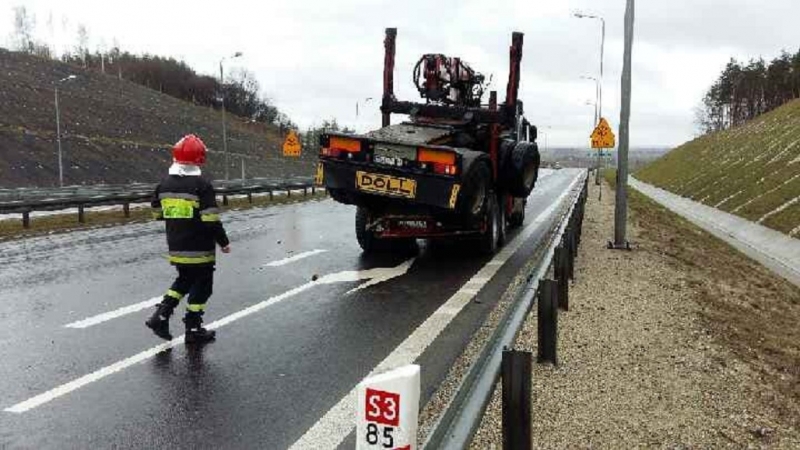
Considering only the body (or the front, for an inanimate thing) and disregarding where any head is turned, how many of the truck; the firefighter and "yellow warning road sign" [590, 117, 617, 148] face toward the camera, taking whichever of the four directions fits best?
1

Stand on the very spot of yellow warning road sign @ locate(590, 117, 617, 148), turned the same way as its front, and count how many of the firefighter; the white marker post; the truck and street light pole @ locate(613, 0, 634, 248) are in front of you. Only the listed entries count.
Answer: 4

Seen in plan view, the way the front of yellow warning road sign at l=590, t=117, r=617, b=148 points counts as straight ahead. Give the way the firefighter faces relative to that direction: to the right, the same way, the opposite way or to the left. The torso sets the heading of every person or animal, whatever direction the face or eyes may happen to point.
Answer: the opposite way

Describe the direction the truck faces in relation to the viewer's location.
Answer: facing away from the viewer and to the right of the viewer

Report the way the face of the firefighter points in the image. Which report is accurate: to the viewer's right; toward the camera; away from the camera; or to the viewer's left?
away from the camera

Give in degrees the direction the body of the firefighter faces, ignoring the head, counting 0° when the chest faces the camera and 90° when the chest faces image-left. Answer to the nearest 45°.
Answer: approximately 225°

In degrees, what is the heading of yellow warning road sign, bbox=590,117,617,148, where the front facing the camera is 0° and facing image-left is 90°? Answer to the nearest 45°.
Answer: approximately 0°

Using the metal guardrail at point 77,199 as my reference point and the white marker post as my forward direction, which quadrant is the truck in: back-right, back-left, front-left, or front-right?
front-left

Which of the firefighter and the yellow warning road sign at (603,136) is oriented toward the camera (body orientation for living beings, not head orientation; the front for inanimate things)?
the yellow warning road sign

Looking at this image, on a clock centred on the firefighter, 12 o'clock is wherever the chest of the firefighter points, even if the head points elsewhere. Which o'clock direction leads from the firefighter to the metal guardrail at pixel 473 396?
The metal guardrail is roughly at 4 o'clock from the firefighter.

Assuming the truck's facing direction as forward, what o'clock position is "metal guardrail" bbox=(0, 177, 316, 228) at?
The metal guardrail is roughly at 9 o'clock from the truck.

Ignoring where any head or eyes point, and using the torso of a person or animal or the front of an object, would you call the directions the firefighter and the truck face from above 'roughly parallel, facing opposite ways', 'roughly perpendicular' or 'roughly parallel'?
roughly parallel

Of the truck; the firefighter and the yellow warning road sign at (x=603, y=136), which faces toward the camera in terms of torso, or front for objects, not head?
the yellow warning road sign

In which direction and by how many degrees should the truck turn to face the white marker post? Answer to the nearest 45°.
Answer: approximately 135° to its right

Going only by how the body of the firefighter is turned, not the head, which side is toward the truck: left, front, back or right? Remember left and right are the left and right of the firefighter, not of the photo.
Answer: front

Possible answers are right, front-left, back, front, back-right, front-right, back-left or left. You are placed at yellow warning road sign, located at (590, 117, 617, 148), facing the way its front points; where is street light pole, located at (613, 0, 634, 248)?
front

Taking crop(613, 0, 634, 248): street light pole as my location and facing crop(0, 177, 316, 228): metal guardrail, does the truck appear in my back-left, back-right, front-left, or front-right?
front-left
